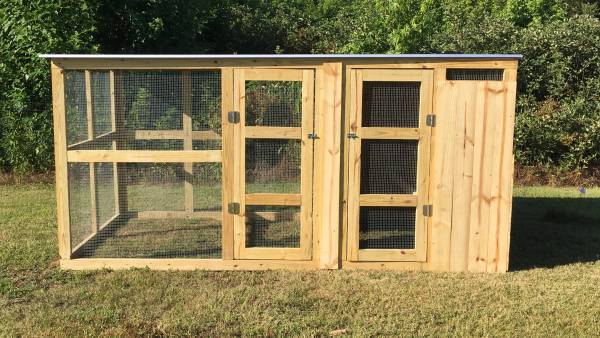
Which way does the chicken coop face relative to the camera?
toward the camera
